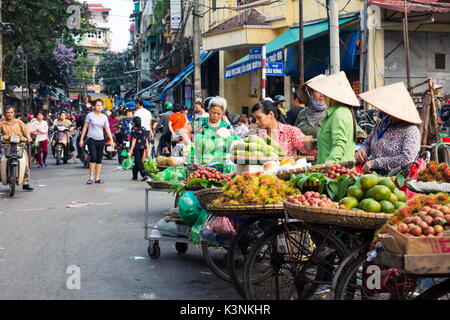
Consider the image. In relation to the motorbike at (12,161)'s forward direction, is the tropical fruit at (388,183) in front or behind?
in front

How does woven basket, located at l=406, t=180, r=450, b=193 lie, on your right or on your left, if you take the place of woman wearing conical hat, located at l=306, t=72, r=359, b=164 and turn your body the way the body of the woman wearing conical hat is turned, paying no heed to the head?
on your left

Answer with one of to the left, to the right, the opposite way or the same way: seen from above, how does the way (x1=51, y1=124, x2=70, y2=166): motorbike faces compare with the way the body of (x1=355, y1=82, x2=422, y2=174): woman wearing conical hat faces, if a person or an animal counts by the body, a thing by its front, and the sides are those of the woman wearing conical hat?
to the left

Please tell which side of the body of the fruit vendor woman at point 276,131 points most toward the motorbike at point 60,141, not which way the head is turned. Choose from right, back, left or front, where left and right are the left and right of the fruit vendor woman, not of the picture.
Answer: right

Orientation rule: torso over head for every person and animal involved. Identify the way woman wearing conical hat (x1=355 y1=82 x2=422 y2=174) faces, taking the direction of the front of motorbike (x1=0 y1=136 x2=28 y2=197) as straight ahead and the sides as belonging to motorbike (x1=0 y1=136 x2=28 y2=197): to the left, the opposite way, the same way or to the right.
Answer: to the right

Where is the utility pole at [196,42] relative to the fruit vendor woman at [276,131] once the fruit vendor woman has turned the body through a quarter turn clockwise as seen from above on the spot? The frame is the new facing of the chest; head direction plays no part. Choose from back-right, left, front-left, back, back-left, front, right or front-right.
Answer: front-right
